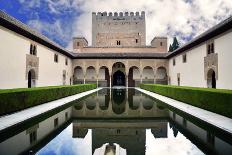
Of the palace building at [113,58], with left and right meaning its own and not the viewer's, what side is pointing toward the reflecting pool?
front

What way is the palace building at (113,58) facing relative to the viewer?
toward the camera

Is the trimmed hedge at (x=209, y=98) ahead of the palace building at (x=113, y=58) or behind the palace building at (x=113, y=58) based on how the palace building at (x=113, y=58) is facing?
ahead

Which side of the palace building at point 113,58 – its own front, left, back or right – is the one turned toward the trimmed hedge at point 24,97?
front

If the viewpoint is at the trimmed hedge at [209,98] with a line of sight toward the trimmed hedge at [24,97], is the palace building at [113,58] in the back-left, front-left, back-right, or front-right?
front-right
